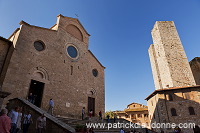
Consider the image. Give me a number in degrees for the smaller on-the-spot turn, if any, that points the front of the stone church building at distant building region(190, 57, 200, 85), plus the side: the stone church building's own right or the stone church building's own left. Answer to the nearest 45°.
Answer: approximately 45° to the stone church building's own left

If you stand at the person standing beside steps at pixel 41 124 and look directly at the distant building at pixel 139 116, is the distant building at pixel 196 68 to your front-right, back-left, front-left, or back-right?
front-right

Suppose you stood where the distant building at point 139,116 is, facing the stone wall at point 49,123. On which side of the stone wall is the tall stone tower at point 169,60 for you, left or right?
left

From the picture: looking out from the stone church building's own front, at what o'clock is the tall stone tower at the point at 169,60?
The tall stone tower is roughly at 10 o'clock from the stone church building.

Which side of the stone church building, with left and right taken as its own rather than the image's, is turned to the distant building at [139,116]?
left

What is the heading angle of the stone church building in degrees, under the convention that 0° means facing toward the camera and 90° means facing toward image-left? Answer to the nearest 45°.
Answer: approximately 315°

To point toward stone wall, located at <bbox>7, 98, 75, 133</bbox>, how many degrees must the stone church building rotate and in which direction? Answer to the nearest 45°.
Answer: approximately 45° to its right
